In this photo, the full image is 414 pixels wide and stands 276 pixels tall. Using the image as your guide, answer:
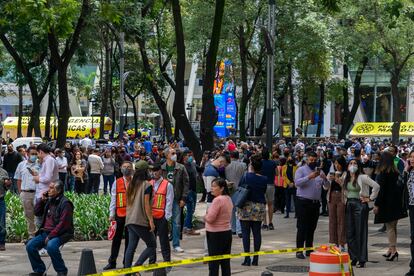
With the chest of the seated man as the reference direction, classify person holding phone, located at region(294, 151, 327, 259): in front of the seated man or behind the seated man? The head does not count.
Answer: behind

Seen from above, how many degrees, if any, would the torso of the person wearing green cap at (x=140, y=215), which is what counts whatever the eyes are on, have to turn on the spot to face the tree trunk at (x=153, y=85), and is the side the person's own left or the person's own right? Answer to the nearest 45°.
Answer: approximately 45° to the person's own left

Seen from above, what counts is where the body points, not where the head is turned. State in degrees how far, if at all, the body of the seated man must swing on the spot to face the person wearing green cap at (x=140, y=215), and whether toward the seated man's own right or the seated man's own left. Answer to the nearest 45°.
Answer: approximately 135° to the seated man's own left

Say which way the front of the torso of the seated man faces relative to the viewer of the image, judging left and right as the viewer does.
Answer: facing the viewer and to the left of the viewer

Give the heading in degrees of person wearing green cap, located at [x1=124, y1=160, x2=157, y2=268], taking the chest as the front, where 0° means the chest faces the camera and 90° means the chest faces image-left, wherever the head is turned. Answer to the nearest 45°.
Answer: approximately 225°

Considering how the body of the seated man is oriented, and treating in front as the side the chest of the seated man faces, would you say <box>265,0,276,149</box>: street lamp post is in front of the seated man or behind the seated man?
behind

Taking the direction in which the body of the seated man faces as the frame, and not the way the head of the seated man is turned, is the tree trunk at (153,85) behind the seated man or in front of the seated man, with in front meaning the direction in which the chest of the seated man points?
behind

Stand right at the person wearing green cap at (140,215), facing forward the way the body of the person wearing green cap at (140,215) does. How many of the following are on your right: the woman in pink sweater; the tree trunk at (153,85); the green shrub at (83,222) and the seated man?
1

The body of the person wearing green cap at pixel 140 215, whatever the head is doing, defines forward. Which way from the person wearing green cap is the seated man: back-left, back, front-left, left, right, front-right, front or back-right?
back-left
